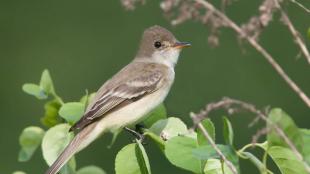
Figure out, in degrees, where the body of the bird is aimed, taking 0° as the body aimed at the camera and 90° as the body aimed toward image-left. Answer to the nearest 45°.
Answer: approximately 270°
